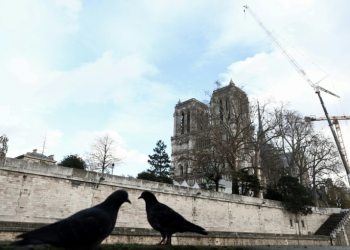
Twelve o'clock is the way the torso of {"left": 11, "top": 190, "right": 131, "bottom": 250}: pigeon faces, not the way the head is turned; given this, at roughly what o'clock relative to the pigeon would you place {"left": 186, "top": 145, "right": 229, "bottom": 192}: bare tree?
The bare tree is roughly at 10 o'clock from the pigeon.

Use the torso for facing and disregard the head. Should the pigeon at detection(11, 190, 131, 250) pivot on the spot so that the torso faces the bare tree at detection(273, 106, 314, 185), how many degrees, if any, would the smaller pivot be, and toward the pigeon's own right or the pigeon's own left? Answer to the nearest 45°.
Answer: approximately 45° to the pigeon's own left

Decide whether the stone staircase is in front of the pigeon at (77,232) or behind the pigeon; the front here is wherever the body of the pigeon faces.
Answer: in front

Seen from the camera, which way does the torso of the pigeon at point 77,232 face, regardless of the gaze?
to the viewer's right

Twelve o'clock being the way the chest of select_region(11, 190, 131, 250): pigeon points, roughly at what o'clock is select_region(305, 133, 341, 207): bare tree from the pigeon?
The bare tree is roughly at 11 o'clock from the pigeon.

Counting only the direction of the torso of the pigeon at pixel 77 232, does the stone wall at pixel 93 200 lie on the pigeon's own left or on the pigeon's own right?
on the pigeon's own left
